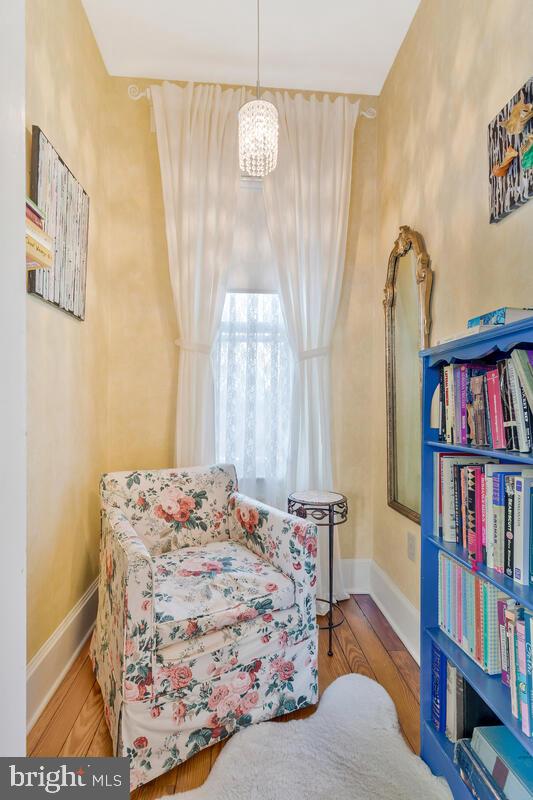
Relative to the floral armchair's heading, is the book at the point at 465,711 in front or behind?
in front

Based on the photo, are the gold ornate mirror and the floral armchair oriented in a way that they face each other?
no

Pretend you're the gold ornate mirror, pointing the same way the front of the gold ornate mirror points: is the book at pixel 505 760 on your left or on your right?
on your left

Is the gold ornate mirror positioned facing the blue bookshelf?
no

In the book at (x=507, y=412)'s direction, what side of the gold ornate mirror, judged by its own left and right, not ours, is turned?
left

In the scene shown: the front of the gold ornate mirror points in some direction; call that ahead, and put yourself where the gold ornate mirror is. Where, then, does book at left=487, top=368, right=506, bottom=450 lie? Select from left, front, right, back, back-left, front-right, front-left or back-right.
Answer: left

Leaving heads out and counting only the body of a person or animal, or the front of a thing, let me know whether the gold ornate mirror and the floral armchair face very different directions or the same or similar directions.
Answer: very different directions

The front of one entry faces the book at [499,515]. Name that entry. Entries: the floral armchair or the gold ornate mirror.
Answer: the floral armchair

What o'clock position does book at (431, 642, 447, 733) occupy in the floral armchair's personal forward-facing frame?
The book is roughly at 11 o'clock from the floral armchair.

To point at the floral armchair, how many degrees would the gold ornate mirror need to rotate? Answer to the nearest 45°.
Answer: approximately 45° to its left

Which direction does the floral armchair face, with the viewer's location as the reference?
facing the viewer and to the right of the viewer

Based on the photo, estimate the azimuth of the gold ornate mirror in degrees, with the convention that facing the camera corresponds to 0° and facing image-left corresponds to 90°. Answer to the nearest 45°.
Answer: approximately 90°

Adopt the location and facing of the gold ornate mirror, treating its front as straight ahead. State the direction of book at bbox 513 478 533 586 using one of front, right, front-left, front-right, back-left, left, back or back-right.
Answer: left

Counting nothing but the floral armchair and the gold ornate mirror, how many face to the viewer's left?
1
